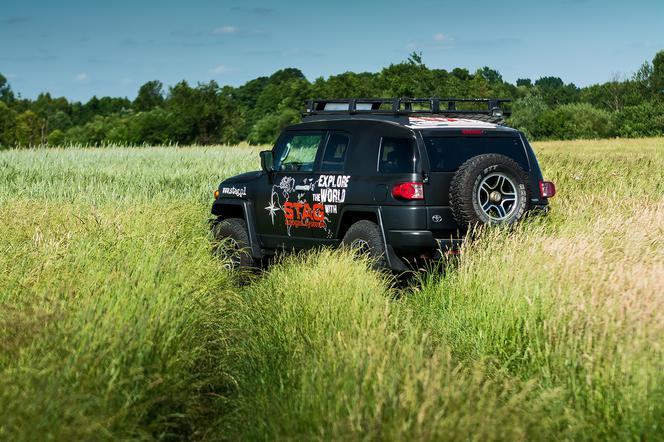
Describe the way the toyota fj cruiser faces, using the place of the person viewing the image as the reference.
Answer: facing away from the viewer and to the left of the viewer
